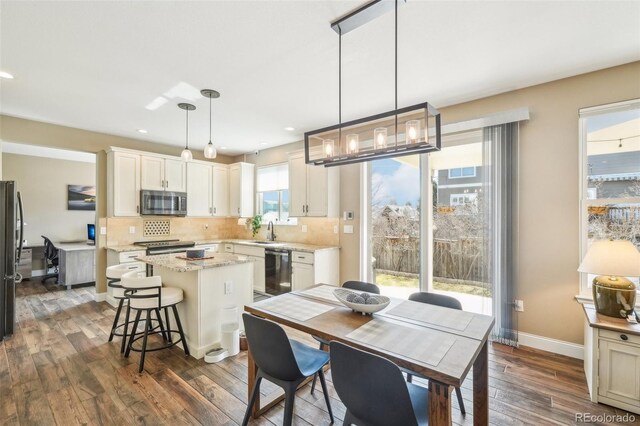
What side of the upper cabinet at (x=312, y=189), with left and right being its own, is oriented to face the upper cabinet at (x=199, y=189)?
right

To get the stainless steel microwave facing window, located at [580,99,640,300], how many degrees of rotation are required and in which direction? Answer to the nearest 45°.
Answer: approximately 45° to its left

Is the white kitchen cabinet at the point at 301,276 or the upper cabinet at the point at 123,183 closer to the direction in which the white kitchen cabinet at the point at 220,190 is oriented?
the white kitchen cabinet

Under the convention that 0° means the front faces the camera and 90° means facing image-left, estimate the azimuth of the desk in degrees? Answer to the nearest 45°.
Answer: approximately 90°

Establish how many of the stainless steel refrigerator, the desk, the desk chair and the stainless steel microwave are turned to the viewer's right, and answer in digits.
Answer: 2

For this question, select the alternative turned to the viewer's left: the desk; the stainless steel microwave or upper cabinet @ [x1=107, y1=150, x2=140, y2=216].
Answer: the desk

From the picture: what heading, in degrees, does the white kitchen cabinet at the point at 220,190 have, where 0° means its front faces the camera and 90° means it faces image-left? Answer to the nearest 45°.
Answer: approximately 0°

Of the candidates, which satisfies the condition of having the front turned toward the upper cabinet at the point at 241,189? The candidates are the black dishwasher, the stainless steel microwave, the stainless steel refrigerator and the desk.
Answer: the stainless steel refrigerator

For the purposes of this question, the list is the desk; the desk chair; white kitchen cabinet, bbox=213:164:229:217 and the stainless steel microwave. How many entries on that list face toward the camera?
2

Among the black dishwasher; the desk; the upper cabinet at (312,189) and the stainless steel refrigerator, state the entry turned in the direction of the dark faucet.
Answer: the stainless steel refrigerator

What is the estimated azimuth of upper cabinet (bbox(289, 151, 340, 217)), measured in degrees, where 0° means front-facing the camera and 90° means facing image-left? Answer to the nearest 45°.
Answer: approximately 45°

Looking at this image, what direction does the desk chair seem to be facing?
to the viewer's right
